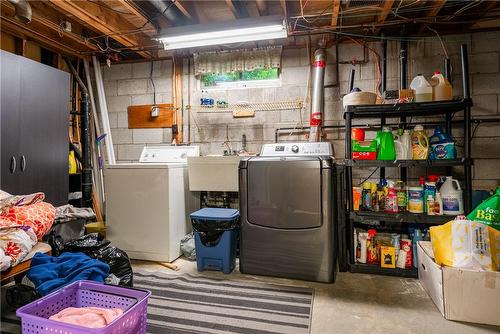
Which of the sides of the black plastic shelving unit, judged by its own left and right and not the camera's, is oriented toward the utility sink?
right

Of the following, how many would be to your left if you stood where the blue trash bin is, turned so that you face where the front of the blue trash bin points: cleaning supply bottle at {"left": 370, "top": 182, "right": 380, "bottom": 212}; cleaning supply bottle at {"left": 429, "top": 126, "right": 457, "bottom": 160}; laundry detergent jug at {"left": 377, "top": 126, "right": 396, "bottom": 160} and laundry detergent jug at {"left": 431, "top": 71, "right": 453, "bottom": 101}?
4

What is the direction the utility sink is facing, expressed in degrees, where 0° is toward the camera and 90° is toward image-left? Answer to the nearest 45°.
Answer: approximately 0°

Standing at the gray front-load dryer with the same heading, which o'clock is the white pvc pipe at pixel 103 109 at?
The white pvc pipe is roughly at 4 o'clock from the gray front-load dryer.

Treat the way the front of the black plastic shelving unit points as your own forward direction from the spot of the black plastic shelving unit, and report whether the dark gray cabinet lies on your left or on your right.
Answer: on your right

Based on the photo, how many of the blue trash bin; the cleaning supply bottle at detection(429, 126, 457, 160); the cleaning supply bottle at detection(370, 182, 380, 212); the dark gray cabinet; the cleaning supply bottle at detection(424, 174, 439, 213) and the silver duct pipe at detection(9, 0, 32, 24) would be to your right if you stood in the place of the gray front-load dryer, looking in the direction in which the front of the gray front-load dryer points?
3
